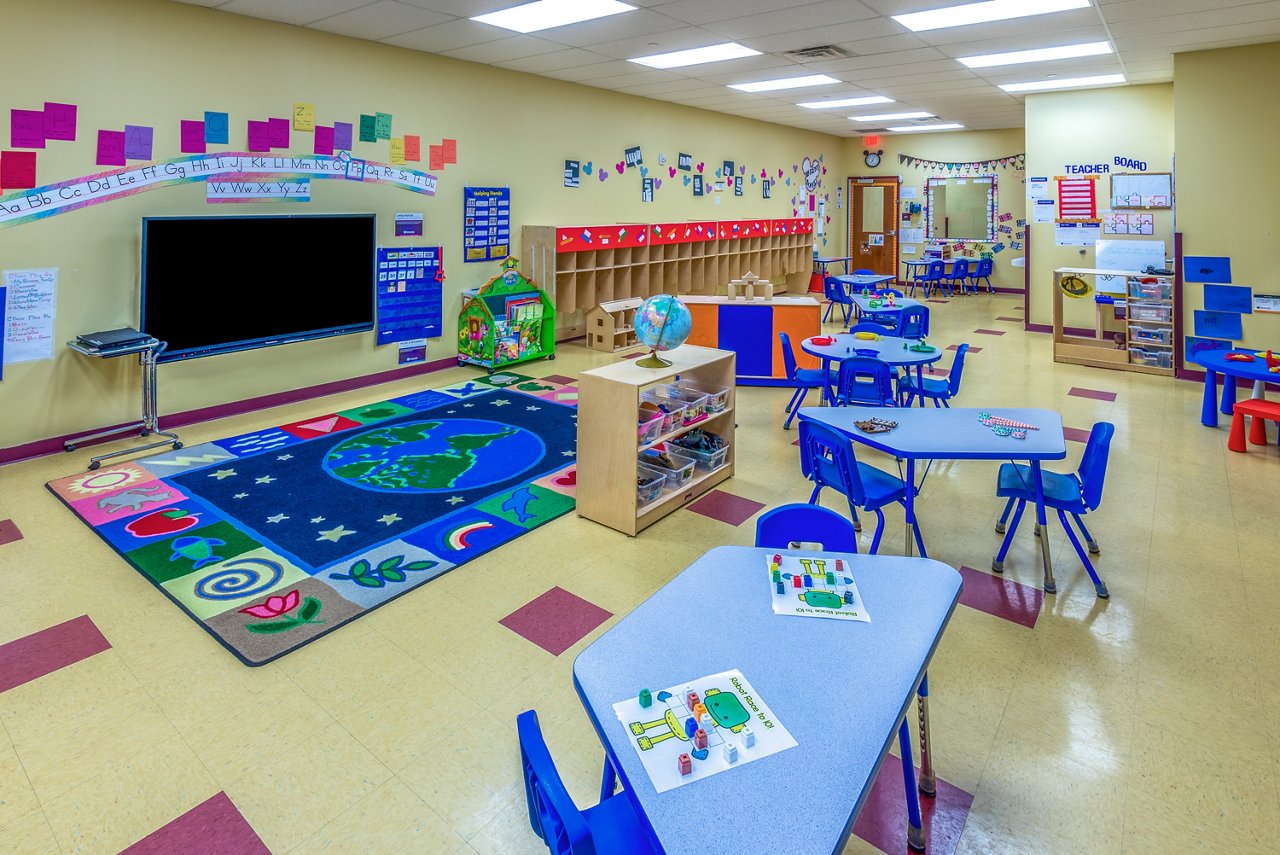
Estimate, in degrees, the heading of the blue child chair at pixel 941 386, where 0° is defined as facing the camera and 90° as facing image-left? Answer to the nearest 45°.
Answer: approximately 90°

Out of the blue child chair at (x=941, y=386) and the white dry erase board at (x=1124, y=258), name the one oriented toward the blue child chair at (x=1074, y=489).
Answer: the white dry erase board

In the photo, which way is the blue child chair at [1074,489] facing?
to the viewer's left

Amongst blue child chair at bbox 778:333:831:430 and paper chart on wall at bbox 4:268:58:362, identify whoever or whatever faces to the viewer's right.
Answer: the blue child chair

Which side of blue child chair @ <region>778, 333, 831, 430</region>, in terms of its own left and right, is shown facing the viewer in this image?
right

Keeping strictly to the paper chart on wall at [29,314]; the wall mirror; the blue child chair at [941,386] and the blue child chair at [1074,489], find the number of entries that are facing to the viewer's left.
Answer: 2

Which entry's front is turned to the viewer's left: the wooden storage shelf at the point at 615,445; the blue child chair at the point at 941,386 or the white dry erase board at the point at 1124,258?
the blue child chair
